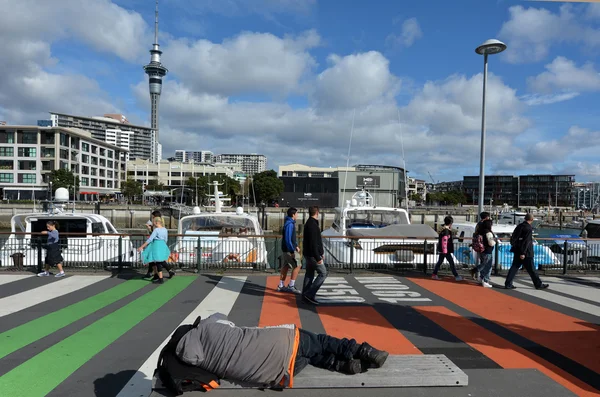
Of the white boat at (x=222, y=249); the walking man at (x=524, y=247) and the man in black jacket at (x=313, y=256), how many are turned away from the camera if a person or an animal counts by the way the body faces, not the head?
1

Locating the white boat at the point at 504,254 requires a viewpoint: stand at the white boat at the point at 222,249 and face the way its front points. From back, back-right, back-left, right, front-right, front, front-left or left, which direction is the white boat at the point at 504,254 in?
right

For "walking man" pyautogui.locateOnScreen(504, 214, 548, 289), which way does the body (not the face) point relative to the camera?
to the viewer's right

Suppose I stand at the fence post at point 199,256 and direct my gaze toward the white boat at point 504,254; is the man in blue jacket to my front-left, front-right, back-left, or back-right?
front-right

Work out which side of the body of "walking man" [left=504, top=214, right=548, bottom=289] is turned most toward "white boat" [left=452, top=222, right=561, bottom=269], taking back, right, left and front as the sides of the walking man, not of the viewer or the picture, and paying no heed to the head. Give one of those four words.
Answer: left

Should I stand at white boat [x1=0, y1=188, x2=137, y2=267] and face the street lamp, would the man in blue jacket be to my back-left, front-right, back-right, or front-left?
front-right

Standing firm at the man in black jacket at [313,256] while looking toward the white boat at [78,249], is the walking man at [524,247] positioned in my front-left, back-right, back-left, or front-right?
back-right

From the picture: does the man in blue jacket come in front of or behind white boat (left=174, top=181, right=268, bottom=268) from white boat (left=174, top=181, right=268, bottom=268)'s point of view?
behind

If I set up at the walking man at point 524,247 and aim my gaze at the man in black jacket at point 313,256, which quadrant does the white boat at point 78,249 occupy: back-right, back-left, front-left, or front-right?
front-right

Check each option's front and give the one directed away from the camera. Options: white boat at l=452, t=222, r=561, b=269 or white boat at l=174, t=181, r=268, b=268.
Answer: white boat at l=174, t=181, r=268, b=268

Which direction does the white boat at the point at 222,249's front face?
away from the camera

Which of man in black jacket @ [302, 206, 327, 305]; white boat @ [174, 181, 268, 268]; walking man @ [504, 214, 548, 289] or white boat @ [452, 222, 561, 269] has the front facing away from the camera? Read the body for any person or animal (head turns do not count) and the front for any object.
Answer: white boat @ [174, 181, 268, 268]
